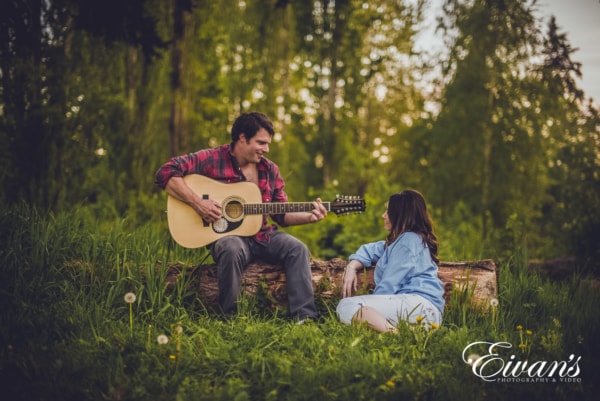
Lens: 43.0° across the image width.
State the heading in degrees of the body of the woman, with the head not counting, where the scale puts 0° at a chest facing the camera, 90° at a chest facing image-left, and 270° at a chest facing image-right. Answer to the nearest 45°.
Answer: approximately 90°

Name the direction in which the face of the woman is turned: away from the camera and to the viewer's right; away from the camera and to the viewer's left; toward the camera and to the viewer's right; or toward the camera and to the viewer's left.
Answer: away from the camera and to the viewer's left
